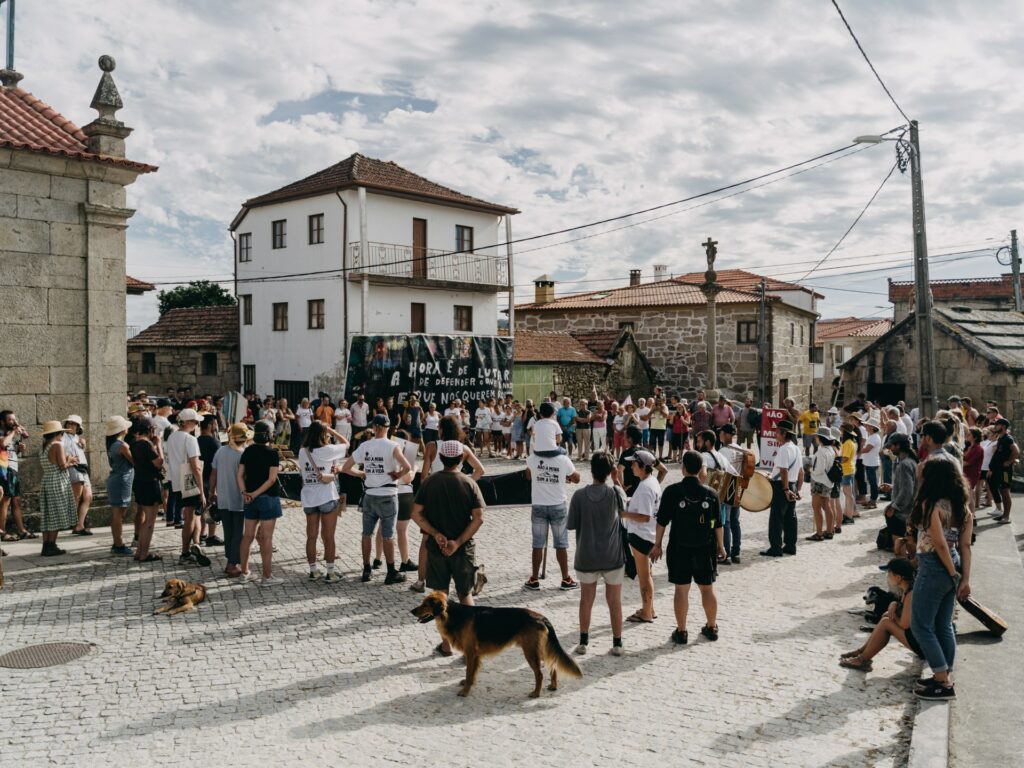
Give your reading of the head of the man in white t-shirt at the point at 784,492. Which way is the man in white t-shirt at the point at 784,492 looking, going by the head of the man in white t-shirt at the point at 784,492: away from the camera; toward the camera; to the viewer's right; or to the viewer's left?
to the viewer's left

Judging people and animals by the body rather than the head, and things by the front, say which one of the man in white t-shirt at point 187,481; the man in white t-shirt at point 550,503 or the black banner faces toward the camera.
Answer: the black banner

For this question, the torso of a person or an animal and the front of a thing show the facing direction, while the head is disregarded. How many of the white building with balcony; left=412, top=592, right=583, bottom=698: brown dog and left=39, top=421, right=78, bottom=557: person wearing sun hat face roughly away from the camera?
0

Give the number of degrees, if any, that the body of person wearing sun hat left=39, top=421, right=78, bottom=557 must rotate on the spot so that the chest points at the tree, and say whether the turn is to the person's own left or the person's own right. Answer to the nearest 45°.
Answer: approximately 90° to the person's own left

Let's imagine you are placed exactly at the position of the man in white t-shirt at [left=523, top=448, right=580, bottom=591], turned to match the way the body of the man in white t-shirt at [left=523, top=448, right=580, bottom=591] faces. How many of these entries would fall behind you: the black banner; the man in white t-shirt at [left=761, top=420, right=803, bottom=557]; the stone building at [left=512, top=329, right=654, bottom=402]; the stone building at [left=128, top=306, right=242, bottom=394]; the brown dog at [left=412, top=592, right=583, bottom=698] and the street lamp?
1

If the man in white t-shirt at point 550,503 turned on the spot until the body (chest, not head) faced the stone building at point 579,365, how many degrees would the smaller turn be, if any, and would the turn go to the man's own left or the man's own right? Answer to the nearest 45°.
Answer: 0° — they already face it

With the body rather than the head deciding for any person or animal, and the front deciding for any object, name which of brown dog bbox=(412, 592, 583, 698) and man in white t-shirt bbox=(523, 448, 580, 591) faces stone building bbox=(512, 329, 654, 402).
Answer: the man in white t-shirt

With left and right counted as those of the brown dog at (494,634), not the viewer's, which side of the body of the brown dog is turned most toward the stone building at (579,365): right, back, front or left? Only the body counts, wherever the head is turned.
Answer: right

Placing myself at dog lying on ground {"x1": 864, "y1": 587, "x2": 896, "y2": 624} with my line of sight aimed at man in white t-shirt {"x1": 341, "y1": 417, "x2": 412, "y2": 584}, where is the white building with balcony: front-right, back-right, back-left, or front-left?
front-right

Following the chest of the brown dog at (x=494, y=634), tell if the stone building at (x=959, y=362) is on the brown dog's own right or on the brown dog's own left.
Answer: on the brown dog's own right

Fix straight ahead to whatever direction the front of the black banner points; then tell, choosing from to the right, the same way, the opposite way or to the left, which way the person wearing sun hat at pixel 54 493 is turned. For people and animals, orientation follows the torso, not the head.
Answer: to the left

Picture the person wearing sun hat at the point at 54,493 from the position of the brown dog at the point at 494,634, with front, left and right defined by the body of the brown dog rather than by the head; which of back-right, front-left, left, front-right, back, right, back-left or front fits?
front-right

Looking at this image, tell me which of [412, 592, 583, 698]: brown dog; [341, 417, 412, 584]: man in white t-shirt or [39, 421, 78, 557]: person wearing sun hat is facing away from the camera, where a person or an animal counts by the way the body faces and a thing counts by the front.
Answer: the man in white t-shirt

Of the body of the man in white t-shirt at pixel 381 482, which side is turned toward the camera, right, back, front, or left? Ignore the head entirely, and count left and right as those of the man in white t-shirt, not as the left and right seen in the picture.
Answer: back

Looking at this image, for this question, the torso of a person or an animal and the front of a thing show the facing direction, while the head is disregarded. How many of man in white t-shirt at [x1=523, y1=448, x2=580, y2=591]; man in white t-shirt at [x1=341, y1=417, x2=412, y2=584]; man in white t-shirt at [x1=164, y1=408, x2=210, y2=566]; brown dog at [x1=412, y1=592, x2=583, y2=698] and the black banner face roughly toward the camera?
1

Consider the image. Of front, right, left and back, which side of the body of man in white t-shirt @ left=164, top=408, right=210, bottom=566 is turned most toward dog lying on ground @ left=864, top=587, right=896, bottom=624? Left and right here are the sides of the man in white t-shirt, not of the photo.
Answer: right

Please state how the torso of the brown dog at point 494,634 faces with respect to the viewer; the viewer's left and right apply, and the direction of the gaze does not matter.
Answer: facing to the left of the viewer

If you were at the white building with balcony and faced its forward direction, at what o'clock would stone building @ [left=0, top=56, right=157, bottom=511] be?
The stone building is roughly at 2 o'clock from the white building with balcony.

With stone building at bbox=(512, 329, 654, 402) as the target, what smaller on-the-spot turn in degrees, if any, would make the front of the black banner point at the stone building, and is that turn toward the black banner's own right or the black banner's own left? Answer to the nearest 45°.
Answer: approximately 135° to the black banner's own left

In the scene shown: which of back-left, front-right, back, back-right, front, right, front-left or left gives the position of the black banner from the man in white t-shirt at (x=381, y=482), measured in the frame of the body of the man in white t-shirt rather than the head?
front
